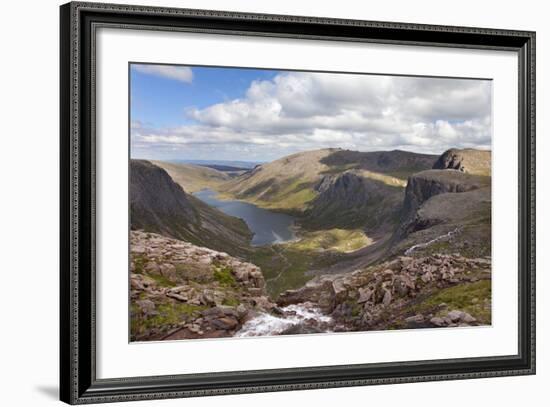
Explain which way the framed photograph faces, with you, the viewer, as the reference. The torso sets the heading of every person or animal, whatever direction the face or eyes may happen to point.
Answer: facing the viewer and to the right of the viewer
